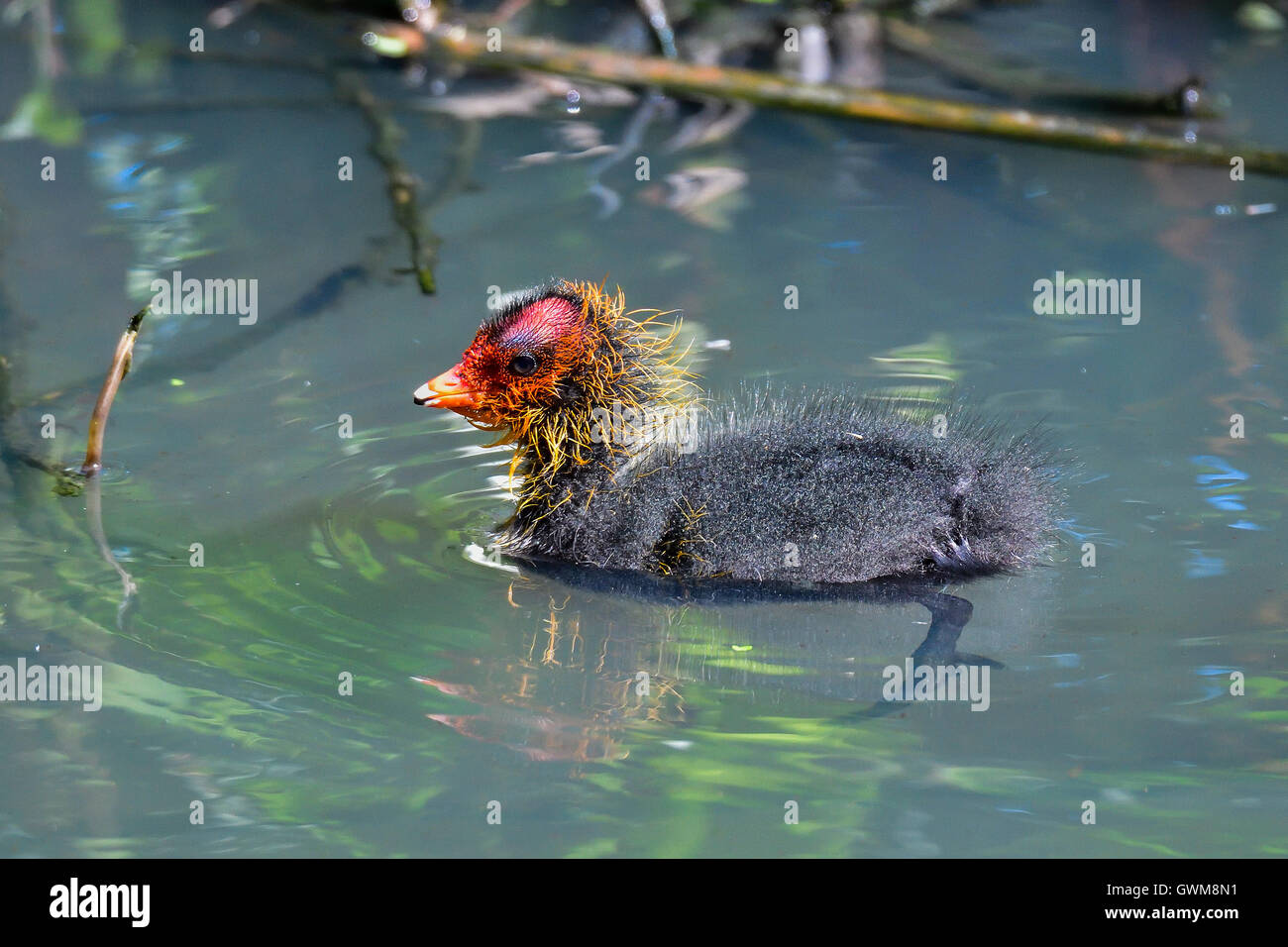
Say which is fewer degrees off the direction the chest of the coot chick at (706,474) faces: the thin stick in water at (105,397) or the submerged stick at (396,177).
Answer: the thin stick in water

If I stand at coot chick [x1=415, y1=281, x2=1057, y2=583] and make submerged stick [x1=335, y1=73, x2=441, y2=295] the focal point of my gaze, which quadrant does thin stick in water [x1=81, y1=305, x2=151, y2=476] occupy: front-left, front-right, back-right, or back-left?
front-left

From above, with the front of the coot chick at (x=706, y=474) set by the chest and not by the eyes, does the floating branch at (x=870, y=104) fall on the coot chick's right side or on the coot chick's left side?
on the coot chick's right side

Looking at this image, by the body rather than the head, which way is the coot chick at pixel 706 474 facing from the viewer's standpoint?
to the viewer's left

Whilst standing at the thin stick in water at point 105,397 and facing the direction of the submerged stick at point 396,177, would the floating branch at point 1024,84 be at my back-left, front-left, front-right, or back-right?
front-right

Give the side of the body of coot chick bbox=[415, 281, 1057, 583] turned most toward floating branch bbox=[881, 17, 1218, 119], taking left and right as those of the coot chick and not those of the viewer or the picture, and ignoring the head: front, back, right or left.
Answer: right

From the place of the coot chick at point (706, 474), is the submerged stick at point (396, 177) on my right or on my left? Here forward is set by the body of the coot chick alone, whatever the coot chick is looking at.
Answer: on my right

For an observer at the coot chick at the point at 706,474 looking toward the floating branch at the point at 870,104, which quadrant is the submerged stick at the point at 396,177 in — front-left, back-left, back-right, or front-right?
front-left

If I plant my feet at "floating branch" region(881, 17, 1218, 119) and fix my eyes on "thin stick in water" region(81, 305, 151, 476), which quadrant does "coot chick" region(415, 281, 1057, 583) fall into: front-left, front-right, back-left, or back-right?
front-left

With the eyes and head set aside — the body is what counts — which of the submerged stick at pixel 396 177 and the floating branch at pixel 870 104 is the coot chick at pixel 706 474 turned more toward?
the submerged stick

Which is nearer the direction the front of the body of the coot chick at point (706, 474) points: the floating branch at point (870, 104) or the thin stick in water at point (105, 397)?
the thin stick in water

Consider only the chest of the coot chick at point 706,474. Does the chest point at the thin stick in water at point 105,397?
yes

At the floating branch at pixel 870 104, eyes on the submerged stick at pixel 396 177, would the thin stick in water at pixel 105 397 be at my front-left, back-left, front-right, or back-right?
front-left
